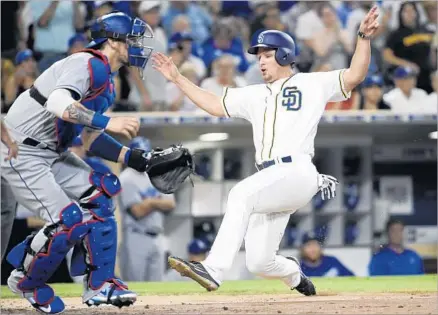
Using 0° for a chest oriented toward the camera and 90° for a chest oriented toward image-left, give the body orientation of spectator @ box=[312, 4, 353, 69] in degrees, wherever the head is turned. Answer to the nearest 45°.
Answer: approximately 0°

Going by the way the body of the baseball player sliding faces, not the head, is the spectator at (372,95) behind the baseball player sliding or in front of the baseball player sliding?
behind

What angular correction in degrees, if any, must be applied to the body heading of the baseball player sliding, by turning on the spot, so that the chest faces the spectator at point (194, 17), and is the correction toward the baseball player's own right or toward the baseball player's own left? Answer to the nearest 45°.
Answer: approximately 135° to the baseball player's own right

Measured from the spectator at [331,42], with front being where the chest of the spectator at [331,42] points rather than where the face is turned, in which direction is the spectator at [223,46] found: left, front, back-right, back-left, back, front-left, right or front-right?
right
